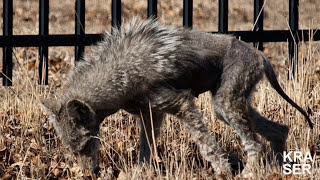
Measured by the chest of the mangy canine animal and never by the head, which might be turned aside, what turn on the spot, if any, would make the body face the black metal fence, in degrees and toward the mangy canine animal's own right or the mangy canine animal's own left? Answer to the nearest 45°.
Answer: approximately 45° to the mangy canine animal's own right

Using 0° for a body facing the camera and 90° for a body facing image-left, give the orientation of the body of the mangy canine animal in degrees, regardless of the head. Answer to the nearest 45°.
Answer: approximately 90°
